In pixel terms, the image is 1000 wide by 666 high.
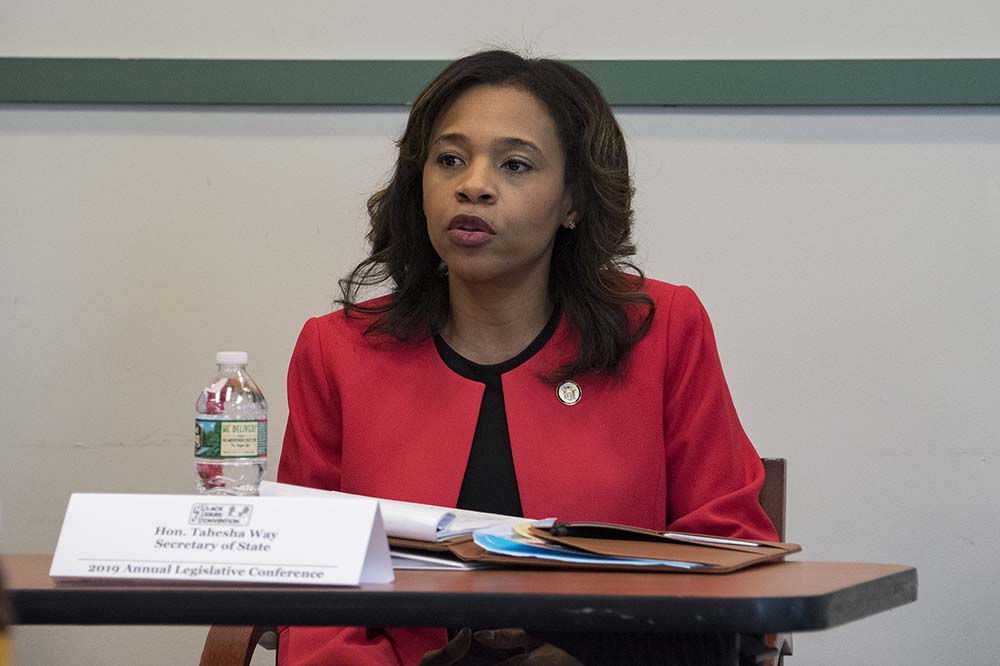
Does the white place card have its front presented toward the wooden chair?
no

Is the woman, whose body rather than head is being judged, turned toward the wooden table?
yes

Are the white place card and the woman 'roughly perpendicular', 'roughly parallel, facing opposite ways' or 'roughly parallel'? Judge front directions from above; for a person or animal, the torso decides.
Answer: roughly parallel

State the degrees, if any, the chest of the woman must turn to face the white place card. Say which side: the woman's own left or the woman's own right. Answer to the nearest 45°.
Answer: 0° — they already face it

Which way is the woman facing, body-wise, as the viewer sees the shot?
toward the camera

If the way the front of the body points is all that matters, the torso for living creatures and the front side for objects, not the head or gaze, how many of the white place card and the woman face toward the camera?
2

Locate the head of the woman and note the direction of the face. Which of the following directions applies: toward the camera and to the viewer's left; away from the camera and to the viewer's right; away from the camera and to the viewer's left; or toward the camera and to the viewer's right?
toward the camera and to the viewer's left

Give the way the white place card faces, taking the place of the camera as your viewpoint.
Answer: facing the viewer

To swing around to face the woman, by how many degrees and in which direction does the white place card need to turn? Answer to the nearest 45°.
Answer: approximately 135° to its left

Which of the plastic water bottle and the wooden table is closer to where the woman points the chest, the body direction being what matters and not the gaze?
the wooden table

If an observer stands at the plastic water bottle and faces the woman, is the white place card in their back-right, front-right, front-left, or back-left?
back-right
